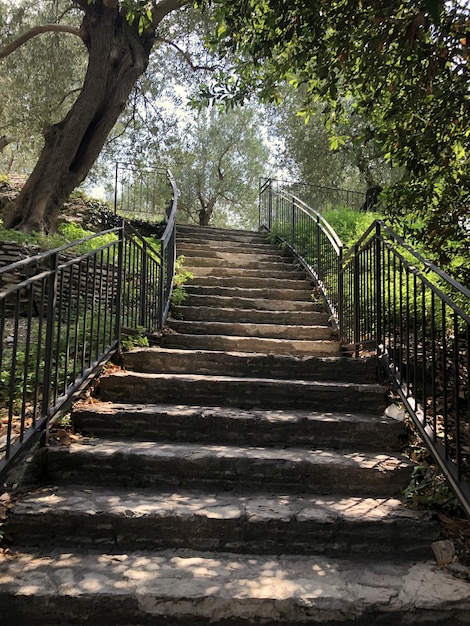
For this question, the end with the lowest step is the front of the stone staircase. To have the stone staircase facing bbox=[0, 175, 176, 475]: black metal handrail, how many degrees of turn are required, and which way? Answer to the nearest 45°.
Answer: approximately 135° to its right

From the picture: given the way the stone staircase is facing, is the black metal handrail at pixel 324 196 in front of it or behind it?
behind

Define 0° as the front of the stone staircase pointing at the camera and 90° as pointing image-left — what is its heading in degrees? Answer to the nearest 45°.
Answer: approximately 0°
